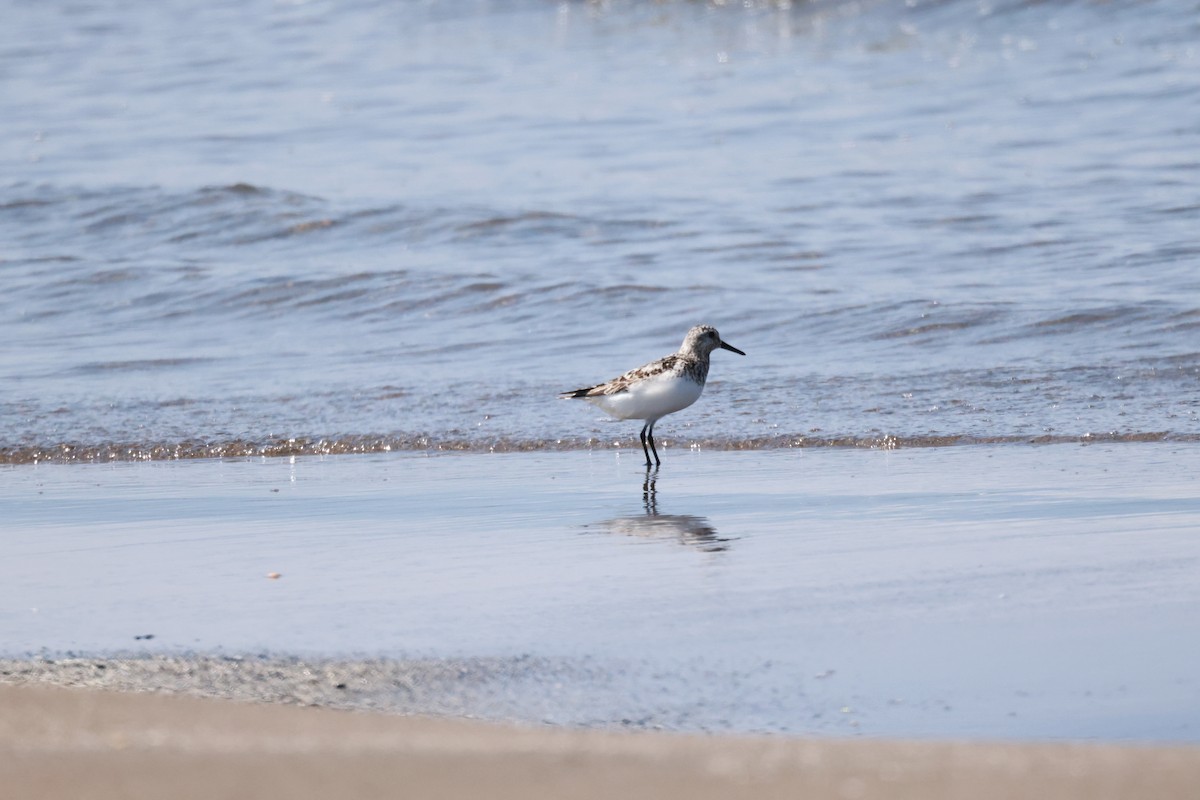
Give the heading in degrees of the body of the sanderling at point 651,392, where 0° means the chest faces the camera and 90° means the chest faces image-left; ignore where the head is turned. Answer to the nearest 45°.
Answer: approximately 270°
